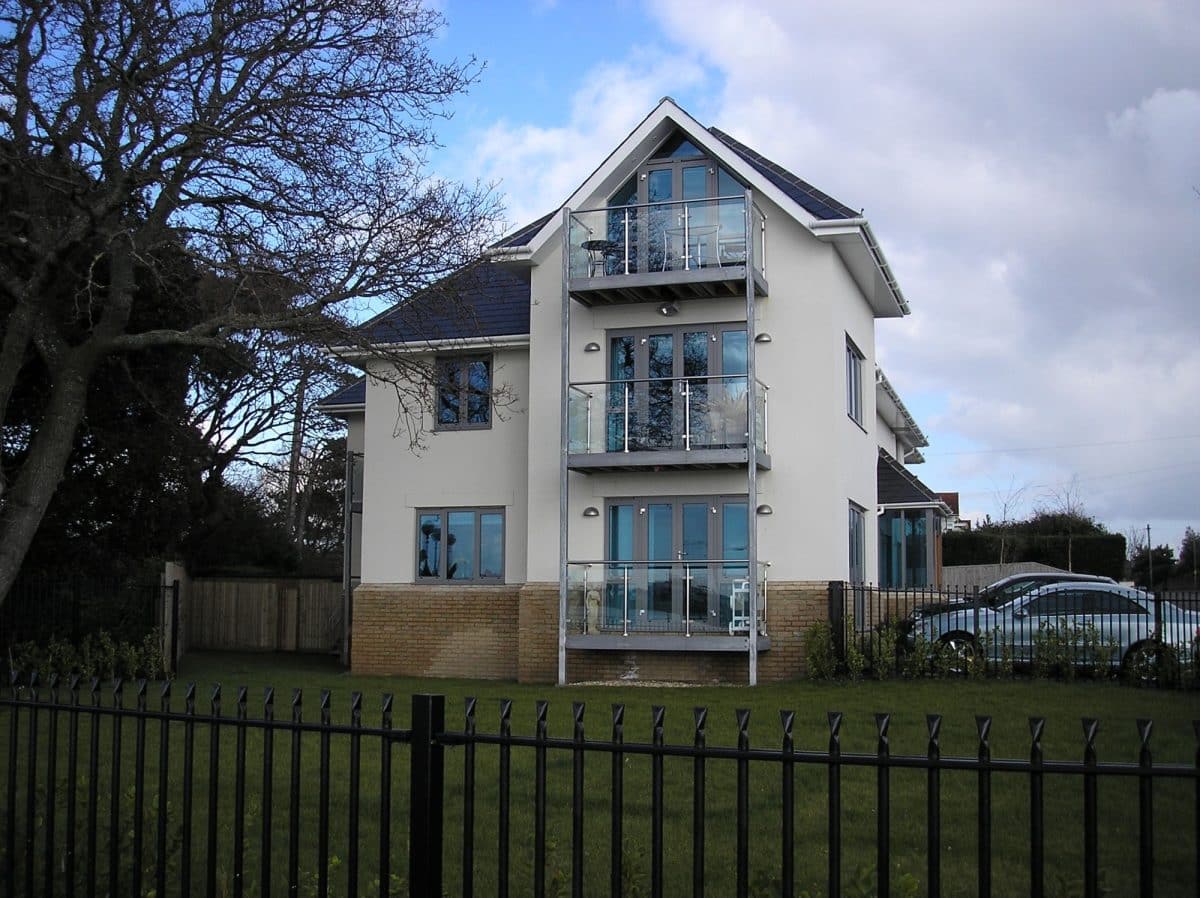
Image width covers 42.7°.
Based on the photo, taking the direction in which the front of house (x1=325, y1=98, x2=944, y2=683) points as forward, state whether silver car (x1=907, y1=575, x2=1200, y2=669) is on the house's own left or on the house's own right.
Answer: on the house's own left

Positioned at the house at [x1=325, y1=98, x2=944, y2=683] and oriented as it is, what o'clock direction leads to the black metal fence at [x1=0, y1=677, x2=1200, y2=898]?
The black metal fence is roughly at 12 o'clock from the house.

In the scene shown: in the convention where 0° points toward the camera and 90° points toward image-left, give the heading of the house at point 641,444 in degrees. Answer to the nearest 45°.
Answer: approximately 0°

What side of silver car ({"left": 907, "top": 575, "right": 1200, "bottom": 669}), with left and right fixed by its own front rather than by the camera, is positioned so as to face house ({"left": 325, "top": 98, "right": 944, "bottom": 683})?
front

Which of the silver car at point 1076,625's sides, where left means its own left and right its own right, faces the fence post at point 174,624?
front

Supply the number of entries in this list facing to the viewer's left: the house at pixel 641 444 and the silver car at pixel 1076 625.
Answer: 1

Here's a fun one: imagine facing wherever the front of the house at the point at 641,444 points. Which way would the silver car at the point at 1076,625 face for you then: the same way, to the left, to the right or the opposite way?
to the right

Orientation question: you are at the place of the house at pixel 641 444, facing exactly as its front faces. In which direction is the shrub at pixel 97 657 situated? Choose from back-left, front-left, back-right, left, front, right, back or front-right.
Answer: right

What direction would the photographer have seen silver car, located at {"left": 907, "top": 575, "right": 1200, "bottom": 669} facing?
facing to the left of the viewer
